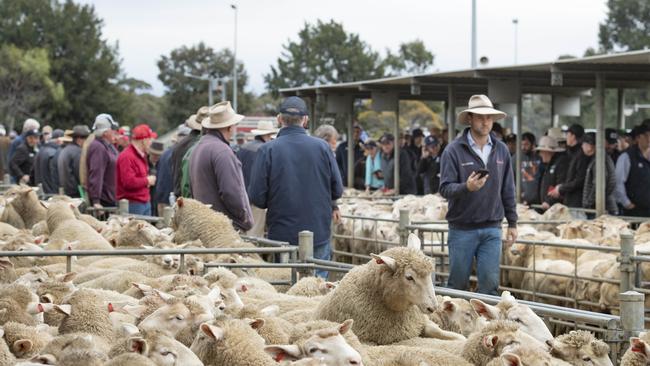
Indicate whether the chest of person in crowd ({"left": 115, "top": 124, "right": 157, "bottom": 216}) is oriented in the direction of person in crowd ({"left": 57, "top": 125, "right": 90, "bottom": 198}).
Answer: no

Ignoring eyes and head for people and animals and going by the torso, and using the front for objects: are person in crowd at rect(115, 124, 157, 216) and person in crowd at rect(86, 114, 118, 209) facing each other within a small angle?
no

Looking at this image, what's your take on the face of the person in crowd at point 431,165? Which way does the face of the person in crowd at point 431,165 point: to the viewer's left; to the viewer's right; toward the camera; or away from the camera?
toward the camera

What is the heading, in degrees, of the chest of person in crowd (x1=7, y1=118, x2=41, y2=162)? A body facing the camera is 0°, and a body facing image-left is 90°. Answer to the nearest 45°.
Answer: approximately 270°

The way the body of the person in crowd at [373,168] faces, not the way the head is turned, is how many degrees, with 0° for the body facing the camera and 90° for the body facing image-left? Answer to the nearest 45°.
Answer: approximately 0°

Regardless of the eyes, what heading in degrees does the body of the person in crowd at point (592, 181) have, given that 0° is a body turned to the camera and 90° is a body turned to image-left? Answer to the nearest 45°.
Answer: approximately 45°

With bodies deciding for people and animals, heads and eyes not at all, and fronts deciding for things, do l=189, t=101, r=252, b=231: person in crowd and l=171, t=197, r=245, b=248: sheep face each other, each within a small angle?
no

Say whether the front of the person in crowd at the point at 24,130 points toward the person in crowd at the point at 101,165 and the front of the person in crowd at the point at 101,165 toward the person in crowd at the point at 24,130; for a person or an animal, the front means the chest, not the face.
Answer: no

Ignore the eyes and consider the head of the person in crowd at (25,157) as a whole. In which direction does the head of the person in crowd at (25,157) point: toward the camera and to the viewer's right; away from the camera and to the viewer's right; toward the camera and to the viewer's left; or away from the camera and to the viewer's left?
toward the camera and to the viewer's right

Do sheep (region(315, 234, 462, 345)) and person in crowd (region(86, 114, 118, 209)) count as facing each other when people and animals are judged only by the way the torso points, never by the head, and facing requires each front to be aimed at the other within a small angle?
no

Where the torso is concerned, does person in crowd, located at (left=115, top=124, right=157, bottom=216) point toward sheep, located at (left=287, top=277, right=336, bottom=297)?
no

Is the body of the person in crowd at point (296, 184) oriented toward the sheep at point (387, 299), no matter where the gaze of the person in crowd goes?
no
